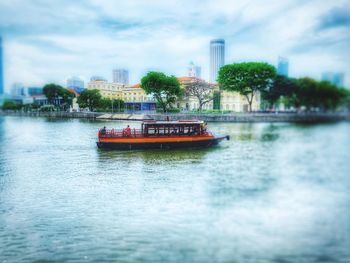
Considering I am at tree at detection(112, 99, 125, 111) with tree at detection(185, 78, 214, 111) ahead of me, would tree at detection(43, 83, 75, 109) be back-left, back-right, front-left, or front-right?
back-left

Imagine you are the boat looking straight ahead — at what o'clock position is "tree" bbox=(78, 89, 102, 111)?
The tree is roughly at 8 o'clock from the boat.

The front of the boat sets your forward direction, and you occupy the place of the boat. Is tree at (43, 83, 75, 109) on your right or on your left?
on your left

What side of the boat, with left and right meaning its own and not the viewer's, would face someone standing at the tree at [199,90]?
left

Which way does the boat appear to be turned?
to the viewer's right

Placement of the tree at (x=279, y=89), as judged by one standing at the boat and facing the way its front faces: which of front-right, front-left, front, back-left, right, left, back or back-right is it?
front-left

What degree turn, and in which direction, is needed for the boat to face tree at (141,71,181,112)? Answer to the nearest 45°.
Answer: approximately 90° to its left

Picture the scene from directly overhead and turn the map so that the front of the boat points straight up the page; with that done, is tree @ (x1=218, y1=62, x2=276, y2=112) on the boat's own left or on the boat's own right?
on the boat's own left
